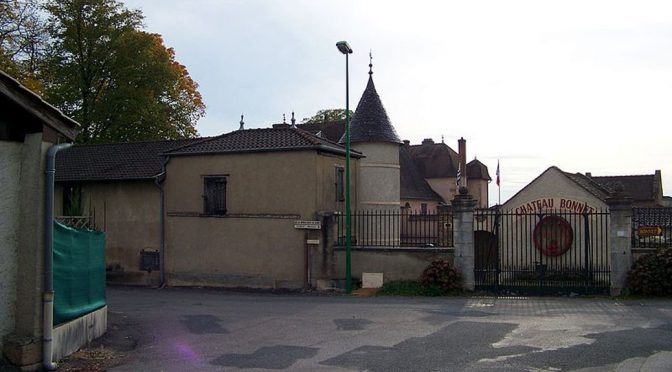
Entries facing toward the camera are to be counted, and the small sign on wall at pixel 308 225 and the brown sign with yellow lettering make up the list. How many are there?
2

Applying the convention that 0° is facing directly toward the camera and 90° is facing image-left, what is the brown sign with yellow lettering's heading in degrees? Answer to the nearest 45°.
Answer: approximately 0°

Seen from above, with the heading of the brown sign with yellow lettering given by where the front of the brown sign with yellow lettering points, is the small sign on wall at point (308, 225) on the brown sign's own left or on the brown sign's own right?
on the brown sign's own right

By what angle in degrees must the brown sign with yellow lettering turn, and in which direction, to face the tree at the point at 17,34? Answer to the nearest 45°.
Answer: approximately 90° to its right

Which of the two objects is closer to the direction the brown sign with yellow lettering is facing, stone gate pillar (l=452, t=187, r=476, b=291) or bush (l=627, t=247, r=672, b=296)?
the bush

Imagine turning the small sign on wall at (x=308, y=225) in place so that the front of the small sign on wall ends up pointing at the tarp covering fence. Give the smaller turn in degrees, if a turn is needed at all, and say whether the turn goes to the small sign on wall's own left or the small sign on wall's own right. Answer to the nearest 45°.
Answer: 0° — it already faces it
